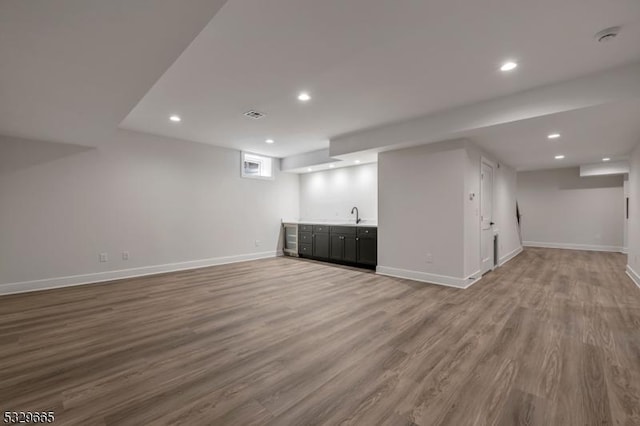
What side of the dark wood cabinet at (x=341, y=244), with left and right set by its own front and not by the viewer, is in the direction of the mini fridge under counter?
right

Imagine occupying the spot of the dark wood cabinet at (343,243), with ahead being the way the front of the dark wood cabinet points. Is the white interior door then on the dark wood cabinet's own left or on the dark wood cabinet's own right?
on the dark wood cabinet's own left

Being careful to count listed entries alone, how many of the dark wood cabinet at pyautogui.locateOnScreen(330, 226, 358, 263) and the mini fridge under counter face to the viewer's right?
0

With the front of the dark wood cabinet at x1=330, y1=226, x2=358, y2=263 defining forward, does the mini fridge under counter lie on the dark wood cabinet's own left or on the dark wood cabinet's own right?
on the dark wood cabinet's own right

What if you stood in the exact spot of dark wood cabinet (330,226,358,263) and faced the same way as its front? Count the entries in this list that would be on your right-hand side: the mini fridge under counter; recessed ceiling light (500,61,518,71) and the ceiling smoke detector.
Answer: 1

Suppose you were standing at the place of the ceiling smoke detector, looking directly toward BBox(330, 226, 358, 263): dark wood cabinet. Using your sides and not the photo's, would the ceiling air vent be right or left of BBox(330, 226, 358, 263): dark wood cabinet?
left

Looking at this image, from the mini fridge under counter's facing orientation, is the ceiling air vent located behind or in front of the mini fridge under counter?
in front

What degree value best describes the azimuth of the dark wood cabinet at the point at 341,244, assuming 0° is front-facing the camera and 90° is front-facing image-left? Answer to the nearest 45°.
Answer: approximately 45°

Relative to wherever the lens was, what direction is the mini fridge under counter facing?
facing the viewer and to the left of the viewer

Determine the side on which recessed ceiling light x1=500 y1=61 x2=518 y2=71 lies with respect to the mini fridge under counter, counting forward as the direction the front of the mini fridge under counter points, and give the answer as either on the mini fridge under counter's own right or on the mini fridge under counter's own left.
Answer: on the mini fridge under counter's own left

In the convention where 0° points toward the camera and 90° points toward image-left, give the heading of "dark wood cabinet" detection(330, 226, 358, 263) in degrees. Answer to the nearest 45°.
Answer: approximately 45°

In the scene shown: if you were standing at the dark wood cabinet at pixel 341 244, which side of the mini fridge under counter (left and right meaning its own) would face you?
left
